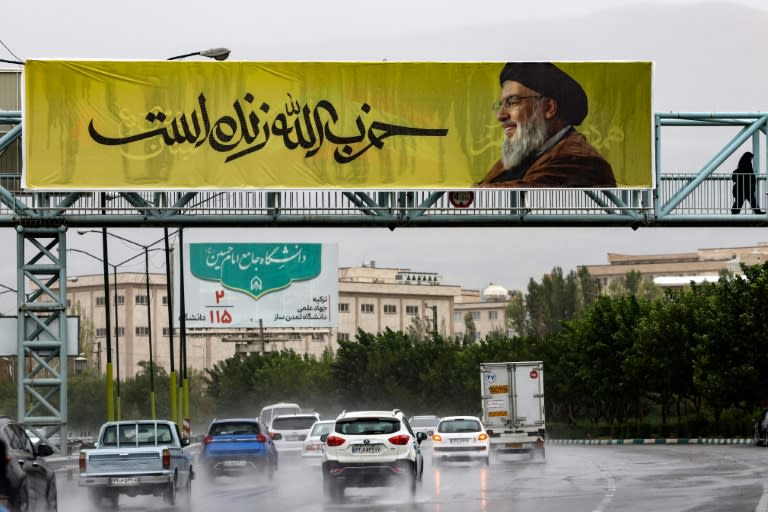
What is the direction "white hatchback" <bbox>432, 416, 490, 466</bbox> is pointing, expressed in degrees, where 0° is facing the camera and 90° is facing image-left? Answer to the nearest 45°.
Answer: approximately 180°

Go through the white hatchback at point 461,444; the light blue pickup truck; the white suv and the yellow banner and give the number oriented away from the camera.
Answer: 3

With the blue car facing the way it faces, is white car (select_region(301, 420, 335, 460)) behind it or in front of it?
in front

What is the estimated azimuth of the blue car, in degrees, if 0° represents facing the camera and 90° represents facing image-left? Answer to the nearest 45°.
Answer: approximately 180°

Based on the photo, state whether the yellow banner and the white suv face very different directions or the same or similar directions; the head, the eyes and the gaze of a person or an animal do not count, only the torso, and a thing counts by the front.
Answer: very different directions

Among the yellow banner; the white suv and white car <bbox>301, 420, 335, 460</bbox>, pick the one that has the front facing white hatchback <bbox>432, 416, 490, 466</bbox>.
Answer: the white suv

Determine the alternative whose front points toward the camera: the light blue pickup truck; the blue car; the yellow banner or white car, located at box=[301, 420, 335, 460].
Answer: the yellow banner

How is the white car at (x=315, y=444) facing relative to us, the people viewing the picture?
facing away from the viewer

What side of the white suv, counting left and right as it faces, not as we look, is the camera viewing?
back

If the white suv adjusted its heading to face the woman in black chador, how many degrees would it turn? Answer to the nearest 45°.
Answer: approximately 45° to its right

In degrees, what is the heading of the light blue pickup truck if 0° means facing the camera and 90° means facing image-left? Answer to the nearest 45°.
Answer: approximately 180°
